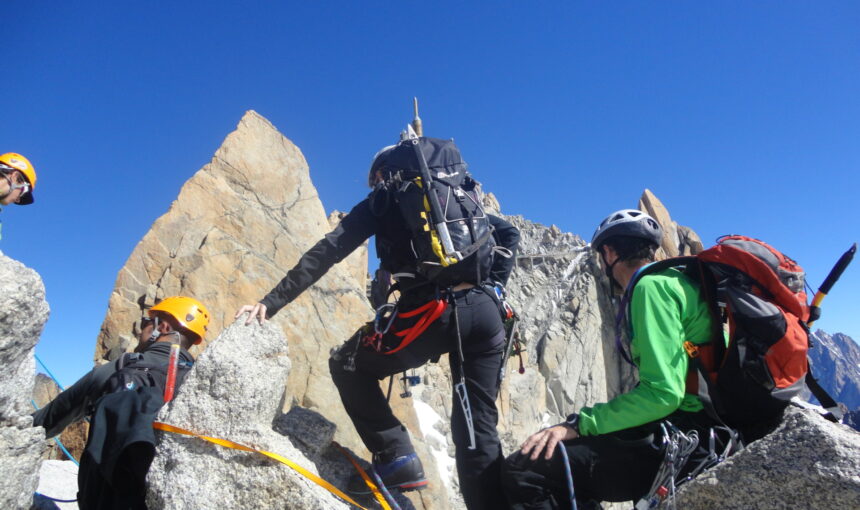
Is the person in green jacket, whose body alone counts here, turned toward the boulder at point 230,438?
yes

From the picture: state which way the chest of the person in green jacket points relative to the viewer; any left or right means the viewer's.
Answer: facing to the left of the viewer

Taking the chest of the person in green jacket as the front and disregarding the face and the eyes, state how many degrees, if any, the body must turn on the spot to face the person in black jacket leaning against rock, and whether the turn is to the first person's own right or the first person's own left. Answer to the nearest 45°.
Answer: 0° — they already face them

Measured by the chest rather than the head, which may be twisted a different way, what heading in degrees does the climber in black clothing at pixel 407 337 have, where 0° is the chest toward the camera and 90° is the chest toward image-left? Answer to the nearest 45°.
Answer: approximately 135°

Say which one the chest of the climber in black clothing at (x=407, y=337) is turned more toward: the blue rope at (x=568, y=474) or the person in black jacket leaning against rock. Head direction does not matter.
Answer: the person in black jacket leaning against rock
